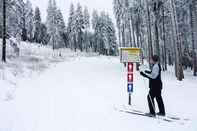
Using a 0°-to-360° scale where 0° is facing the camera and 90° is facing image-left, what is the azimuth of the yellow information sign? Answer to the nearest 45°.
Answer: approximately 0°
